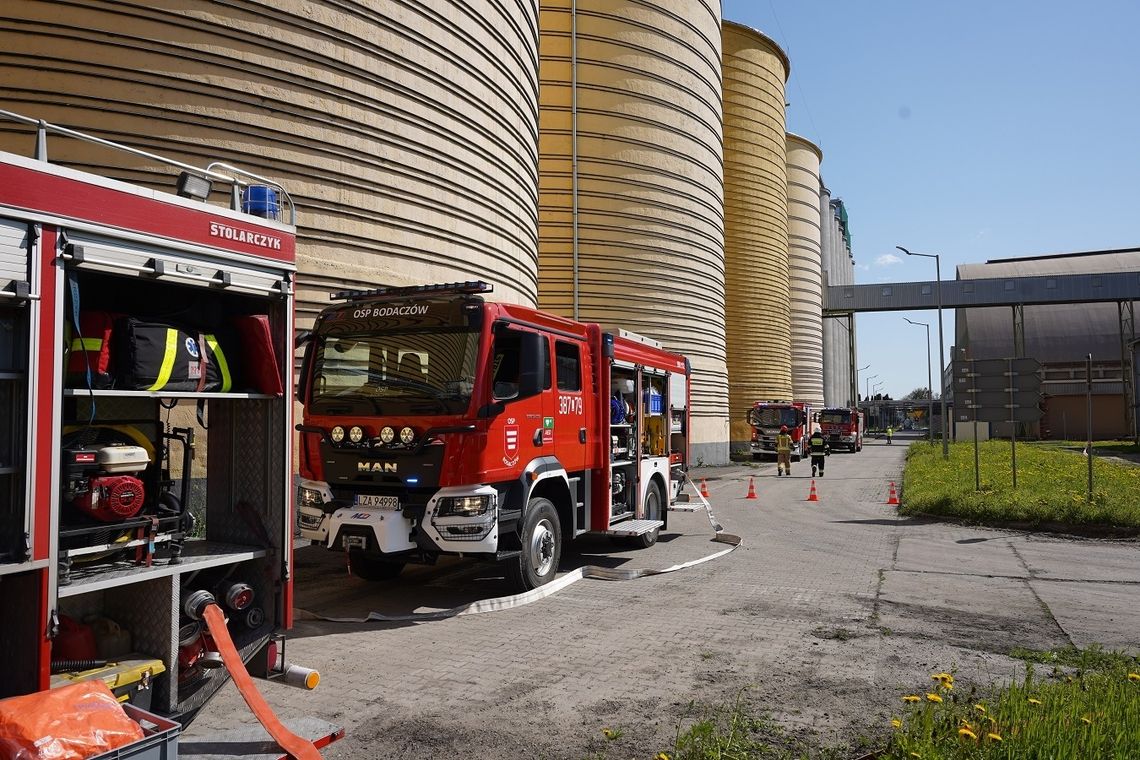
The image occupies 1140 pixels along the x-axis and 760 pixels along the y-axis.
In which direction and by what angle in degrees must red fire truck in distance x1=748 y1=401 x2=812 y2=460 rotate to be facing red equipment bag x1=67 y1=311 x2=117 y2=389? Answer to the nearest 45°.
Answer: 0° — it already faces it

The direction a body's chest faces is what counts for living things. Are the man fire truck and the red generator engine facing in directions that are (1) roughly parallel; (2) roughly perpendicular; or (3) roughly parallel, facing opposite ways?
roughly perpendicular

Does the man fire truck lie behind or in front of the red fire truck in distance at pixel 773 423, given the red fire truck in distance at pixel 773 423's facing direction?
in front

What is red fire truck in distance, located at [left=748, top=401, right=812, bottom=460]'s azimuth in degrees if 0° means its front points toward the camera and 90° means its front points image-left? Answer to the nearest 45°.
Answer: approximately 0°

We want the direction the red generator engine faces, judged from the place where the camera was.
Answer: facing the viewer and to the right of the viewer

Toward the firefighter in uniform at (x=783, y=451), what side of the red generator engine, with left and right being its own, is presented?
left

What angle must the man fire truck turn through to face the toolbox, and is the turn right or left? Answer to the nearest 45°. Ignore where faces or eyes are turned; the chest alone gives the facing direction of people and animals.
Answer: approximately 45° to its left

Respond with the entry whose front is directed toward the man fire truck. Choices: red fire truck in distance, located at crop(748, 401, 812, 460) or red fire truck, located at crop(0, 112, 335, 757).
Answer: the red fire truck in distance

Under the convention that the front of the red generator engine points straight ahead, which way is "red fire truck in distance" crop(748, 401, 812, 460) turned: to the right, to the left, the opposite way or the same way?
to the right

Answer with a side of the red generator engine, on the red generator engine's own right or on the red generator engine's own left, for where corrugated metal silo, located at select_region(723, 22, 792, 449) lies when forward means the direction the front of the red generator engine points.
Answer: on the red generator engine's own left

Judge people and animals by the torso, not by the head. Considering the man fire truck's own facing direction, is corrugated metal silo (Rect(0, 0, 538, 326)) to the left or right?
on its right

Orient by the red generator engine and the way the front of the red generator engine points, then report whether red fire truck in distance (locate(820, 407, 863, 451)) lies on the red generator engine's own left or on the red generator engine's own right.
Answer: on the red generator engine's own left

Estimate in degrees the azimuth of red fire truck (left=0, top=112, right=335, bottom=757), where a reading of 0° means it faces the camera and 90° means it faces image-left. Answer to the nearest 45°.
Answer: approximately 45°

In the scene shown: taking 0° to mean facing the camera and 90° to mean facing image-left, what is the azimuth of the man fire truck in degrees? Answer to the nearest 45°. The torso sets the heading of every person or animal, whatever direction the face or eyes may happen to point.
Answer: approximately 45°

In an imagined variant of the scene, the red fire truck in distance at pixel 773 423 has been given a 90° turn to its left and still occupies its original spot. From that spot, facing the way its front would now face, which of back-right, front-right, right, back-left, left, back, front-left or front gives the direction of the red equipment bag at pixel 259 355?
right
